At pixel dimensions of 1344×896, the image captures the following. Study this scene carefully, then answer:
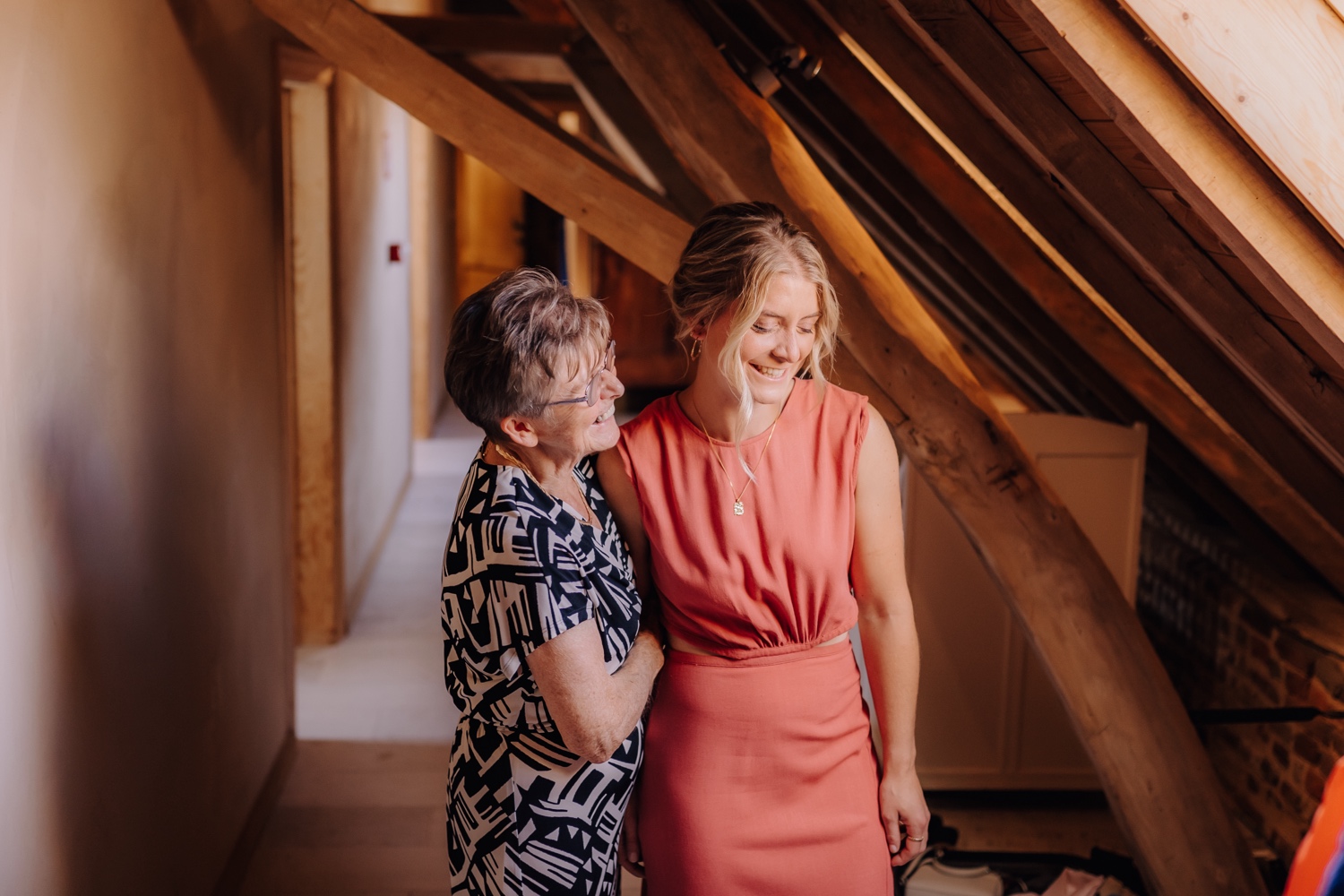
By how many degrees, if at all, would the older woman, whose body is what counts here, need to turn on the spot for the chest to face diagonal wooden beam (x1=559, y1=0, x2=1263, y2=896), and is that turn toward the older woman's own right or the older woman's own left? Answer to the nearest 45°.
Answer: approximately 45° to the older woman's own left

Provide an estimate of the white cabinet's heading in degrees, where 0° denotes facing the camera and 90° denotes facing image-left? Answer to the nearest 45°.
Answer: approximately 0°

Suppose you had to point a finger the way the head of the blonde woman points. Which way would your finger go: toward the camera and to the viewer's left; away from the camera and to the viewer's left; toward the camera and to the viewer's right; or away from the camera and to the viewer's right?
toward the camera and to the viewer's right

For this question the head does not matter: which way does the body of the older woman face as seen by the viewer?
to the viewer's right

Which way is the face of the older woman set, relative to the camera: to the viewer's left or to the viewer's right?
to the viewer's right

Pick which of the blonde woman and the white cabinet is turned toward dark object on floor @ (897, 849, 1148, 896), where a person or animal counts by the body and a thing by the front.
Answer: the white cabinet

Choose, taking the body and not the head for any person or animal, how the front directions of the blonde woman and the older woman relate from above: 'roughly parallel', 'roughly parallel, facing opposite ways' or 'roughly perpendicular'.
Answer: roughly perpendicular

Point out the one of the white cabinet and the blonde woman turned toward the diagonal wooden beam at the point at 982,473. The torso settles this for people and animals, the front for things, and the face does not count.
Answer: the white cabinet

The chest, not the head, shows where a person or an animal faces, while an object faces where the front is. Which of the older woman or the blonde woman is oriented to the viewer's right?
the older woman

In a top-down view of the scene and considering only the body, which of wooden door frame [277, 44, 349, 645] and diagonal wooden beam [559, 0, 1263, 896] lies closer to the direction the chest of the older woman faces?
the diagonal wooden beam
